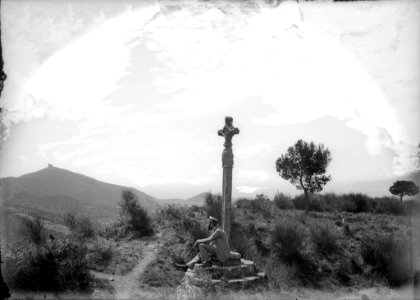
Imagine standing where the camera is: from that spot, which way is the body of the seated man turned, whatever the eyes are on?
to the viewer's left

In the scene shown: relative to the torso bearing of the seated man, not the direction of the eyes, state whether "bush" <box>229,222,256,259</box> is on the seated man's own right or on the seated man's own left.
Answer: on the seated man's own right

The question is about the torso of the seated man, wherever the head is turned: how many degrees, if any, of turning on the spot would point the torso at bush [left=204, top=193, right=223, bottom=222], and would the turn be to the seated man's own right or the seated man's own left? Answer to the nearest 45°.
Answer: approximately 90° to the seated man's own right

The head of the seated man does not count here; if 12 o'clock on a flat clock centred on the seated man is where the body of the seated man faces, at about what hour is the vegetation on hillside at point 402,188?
The vegetation on hillside is roughly at 4 o'clock from the seated man.

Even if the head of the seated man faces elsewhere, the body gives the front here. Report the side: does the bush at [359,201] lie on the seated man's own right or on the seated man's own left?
on the seated man's own right
